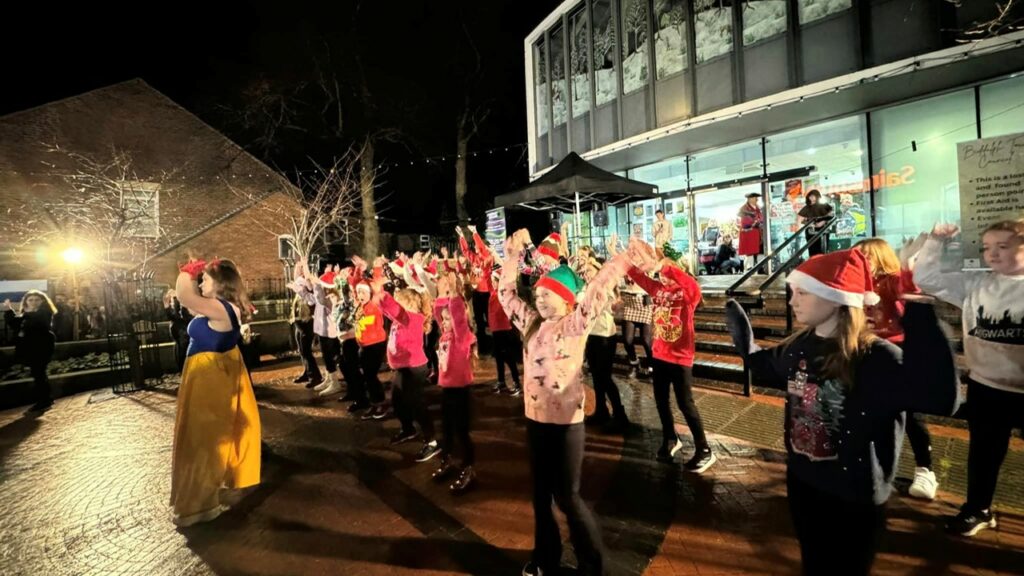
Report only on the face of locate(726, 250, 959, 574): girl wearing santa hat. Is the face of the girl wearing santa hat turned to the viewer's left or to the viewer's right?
to the viewer's left

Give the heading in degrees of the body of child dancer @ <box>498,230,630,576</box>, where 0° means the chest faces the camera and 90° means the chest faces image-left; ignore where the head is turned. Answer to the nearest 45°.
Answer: approximately 45°

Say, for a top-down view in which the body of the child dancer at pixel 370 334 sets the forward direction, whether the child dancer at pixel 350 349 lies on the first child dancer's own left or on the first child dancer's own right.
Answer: on the first child dancer's own right

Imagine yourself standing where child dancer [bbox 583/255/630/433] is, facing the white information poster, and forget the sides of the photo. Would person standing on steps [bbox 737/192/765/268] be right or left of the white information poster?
left

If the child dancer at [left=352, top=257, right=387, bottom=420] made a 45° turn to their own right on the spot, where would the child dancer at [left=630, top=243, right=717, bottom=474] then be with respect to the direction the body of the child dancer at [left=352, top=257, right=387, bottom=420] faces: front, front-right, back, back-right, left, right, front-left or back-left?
back-left

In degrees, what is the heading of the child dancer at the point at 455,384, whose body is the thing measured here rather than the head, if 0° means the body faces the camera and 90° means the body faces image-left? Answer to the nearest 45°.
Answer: approximately 45°

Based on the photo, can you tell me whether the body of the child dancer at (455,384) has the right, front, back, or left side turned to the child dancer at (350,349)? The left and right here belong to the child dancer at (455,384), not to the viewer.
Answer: right

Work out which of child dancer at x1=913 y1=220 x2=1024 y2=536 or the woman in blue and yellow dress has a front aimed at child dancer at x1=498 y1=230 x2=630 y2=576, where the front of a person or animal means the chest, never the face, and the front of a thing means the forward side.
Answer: child dancer at x1=913 y1=220 x2=1024 y2=536
